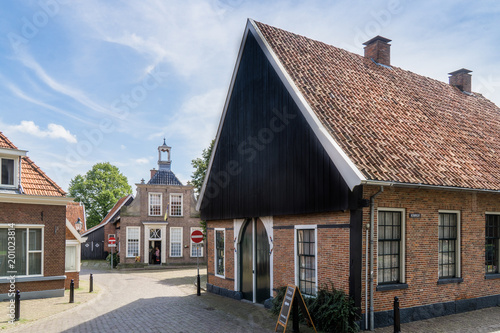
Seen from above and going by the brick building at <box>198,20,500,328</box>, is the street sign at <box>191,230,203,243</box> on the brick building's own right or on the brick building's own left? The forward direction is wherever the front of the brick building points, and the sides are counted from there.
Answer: on the brick building's own right

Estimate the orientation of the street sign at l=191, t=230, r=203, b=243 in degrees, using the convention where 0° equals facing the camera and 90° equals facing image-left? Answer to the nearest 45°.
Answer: approximately 0°

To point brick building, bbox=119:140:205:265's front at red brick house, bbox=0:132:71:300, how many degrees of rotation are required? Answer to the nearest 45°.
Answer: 0° — it already faces it

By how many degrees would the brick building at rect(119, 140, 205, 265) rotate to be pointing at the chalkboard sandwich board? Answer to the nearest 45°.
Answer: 0° — it already faces it

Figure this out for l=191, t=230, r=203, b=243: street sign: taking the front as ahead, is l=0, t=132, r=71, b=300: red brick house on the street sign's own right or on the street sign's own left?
on the street sign's own right

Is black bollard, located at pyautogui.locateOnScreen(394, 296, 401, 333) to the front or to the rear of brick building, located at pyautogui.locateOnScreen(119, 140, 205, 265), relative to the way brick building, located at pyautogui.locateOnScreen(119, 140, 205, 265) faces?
to the front

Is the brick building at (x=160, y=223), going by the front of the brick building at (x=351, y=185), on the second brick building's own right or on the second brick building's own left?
on the second brick building's own right

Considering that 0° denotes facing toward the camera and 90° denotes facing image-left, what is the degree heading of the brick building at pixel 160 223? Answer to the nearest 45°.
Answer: approximately 0°

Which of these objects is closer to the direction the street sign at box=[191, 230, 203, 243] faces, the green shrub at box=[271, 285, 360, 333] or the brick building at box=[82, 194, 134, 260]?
the green shrub

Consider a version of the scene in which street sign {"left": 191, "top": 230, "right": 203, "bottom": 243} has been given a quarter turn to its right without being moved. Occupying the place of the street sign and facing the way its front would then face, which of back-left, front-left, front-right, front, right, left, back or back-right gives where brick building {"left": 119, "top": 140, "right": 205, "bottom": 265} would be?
right
